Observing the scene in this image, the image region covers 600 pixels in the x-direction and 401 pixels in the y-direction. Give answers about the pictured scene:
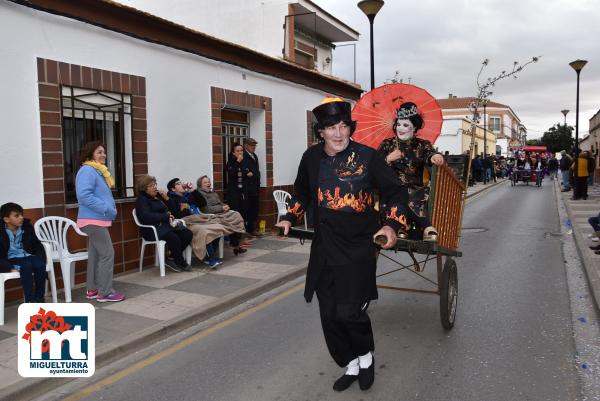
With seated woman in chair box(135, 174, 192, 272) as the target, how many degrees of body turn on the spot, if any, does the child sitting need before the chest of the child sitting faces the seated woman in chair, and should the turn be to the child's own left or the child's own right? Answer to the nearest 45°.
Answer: approximately 90° to the child's own left

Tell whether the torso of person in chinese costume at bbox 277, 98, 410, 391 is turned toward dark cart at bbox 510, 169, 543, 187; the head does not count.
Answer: no

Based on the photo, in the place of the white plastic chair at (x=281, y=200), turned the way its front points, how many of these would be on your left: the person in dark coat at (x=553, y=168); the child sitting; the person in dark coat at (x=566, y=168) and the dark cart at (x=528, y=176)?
3

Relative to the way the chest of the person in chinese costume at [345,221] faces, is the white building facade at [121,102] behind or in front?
behind

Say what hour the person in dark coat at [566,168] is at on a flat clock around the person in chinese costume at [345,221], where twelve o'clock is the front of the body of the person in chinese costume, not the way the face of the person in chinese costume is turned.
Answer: The person in dark coat is roughly at 7 o'clock from the person in chinese costume.

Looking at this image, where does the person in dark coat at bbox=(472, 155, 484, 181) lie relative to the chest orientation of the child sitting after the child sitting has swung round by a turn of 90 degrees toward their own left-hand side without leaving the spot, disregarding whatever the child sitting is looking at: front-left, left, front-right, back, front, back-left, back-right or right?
front

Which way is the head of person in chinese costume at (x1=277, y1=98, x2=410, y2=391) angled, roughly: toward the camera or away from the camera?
toward the camera

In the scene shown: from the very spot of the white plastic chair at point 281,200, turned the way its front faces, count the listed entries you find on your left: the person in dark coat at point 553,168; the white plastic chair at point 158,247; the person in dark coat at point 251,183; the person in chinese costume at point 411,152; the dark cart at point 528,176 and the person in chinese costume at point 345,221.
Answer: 2

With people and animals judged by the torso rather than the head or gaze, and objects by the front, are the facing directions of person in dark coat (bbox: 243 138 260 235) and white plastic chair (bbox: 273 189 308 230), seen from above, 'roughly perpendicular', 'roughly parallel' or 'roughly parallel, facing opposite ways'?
roughly parallel

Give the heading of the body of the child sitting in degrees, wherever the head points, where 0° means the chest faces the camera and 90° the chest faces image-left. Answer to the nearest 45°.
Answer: approximately 315°

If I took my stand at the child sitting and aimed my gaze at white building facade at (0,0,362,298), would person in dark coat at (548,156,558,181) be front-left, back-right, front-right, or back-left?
front-right

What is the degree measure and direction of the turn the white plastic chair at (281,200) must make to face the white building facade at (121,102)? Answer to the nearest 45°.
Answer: approximately 90° to its right

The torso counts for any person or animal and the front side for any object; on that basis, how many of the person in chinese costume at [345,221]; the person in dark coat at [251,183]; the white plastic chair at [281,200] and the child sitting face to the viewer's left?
0

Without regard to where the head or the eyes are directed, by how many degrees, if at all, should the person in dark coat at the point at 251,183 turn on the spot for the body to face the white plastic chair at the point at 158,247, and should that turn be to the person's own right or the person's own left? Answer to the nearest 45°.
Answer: approximately 90° to the person's own right

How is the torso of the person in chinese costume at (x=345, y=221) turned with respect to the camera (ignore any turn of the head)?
toward the camera

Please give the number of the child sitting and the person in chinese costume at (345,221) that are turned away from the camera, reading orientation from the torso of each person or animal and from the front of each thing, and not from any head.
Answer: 0

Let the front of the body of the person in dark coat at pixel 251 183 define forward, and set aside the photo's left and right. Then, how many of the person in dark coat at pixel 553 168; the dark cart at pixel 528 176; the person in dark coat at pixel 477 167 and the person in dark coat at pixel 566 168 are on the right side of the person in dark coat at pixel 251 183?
0
